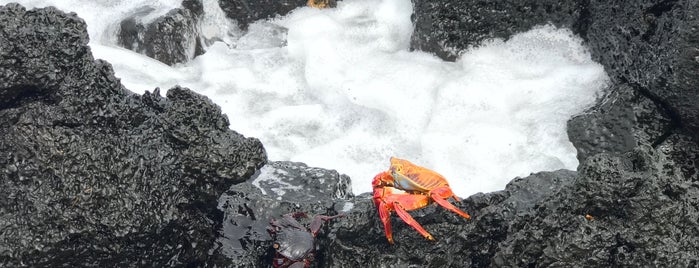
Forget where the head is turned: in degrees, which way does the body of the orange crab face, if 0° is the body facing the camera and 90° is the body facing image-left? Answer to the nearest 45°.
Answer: approximately 90°
